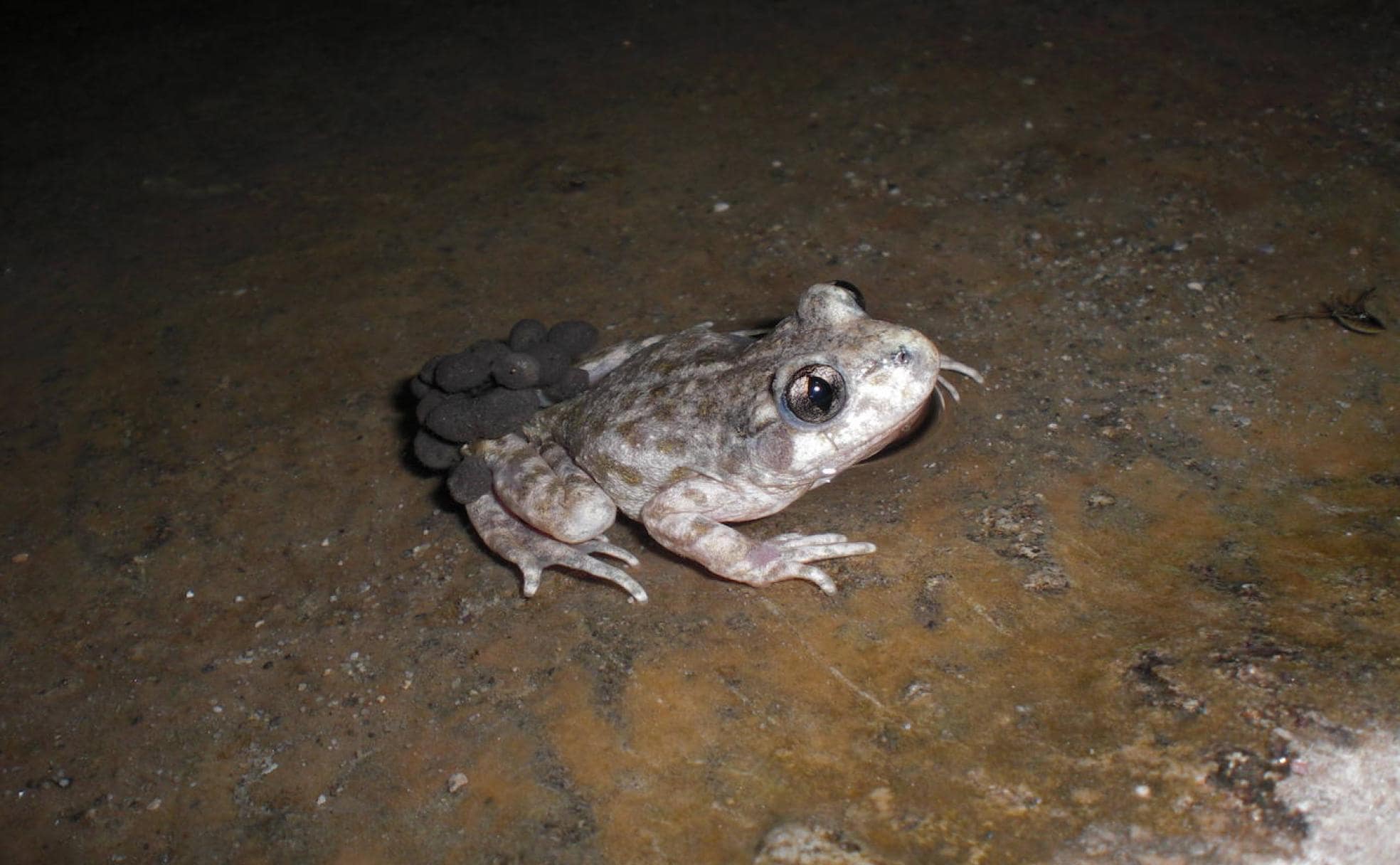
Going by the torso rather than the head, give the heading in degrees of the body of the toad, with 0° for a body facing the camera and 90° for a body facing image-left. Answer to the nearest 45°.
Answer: approximately 270°
